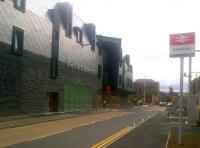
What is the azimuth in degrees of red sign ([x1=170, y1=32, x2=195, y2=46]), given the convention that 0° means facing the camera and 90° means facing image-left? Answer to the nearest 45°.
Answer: approximately 0°
